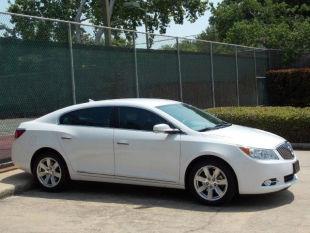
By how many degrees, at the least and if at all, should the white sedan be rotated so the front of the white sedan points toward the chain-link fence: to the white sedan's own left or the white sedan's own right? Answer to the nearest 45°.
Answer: approximately 135° to the white sedan's own left

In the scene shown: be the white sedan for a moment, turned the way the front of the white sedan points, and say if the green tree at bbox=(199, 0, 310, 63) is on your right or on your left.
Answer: on your left

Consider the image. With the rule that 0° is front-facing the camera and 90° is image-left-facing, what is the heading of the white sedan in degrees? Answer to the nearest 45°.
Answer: approximately 315°
